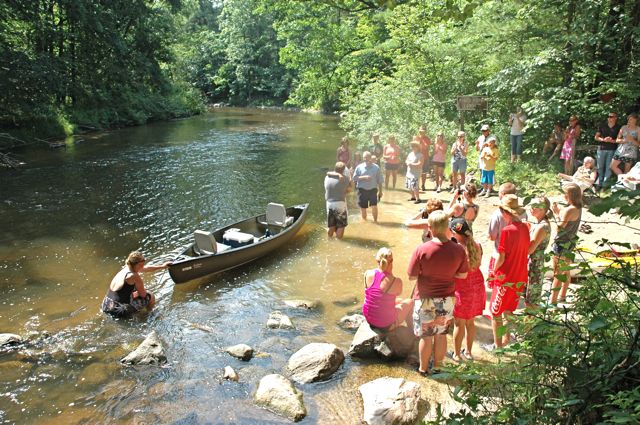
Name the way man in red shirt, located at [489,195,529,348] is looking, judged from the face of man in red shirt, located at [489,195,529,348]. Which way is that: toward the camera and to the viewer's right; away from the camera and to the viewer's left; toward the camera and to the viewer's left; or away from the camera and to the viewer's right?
away from the camera and to the viewer's left

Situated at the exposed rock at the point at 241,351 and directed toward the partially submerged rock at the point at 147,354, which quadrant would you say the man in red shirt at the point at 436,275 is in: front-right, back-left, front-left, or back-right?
back-left

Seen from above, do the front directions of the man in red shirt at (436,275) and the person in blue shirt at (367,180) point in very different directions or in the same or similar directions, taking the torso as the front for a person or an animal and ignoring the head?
very different directions

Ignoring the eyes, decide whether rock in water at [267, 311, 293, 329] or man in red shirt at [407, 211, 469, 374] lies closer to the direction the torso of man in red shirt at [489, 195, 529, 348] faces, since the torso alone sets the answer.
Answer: the rock in water

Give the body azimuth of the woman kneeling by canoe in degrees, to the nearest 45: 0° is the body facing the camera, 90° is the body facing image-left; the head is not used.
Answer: approximately 225°

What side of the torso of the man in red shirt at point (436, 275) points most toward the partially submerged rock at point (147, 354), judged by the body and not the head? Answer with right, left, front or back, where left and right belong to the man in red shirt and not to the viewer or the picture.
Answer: left

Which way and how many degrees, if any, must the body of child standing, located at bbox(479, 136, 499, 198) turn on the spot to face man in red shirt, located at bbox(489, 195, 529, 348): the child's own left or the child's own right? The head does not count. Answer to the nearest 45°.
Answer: approximately 45° to the child's own left

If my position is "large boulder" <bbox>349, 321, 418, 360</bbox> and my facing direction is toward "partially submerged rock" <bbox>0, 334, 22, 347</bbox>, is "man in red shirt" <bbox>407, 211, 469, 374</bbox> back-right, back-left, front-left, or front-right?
back-left

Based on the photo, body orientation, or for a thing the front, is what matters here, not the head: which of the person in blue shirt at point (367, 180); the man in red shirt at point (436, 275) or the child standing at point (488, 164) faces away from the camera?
the man in red shirt

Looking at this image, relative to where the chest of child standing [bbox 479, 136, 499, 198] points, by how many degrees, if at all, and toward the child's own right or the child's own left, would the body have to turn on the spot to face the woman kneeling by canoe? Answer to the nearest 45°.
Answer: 0° — they already face them

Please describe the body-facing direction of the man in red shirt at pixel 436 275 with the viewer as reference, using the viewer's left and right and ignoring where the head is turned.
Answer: facing away from the viewer

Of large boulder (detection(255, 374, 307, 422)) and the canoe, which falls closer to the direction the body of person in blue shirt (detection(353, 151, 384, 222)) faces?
the large boulder
